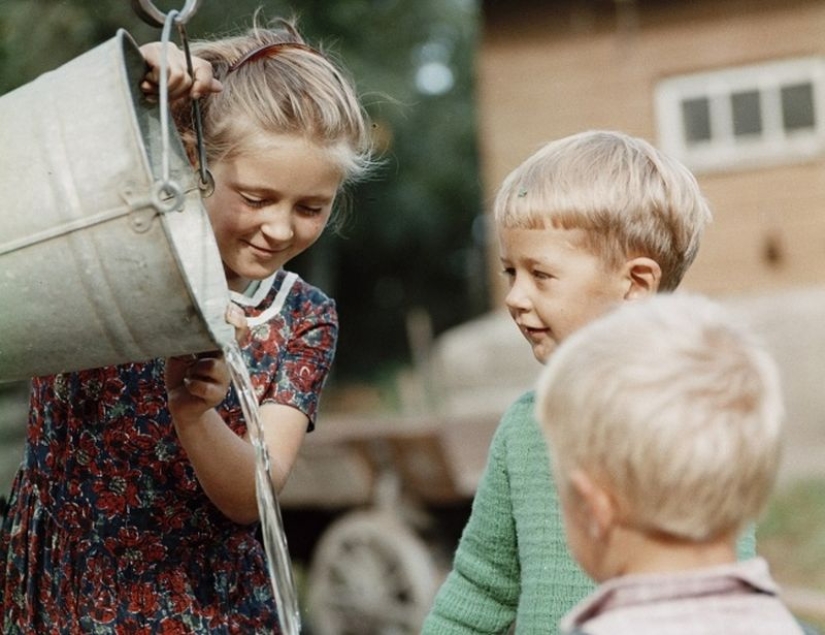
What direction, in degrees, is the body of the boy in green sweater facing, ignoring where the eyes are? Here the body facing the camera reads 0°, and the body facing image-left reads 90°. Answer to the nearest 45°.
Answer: approximately 45°

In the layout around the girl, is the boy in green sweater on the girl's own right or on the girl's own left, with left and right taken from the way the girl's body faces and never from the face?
on the girl's own left

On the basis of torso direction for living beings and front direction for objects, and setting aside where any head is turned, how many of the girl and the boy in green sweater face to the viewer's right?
0

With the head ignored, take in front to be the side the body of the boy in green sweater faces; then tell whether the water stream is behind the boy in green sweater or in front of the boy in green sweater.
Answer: in front

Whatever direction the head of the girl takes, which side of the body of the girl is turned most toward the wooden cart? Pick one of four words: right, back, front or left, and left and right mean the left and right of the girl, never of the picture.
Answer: back

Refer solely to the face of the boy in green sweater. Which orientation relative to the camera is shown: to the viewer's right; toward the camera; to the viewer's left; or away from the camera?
to the viewer's left
